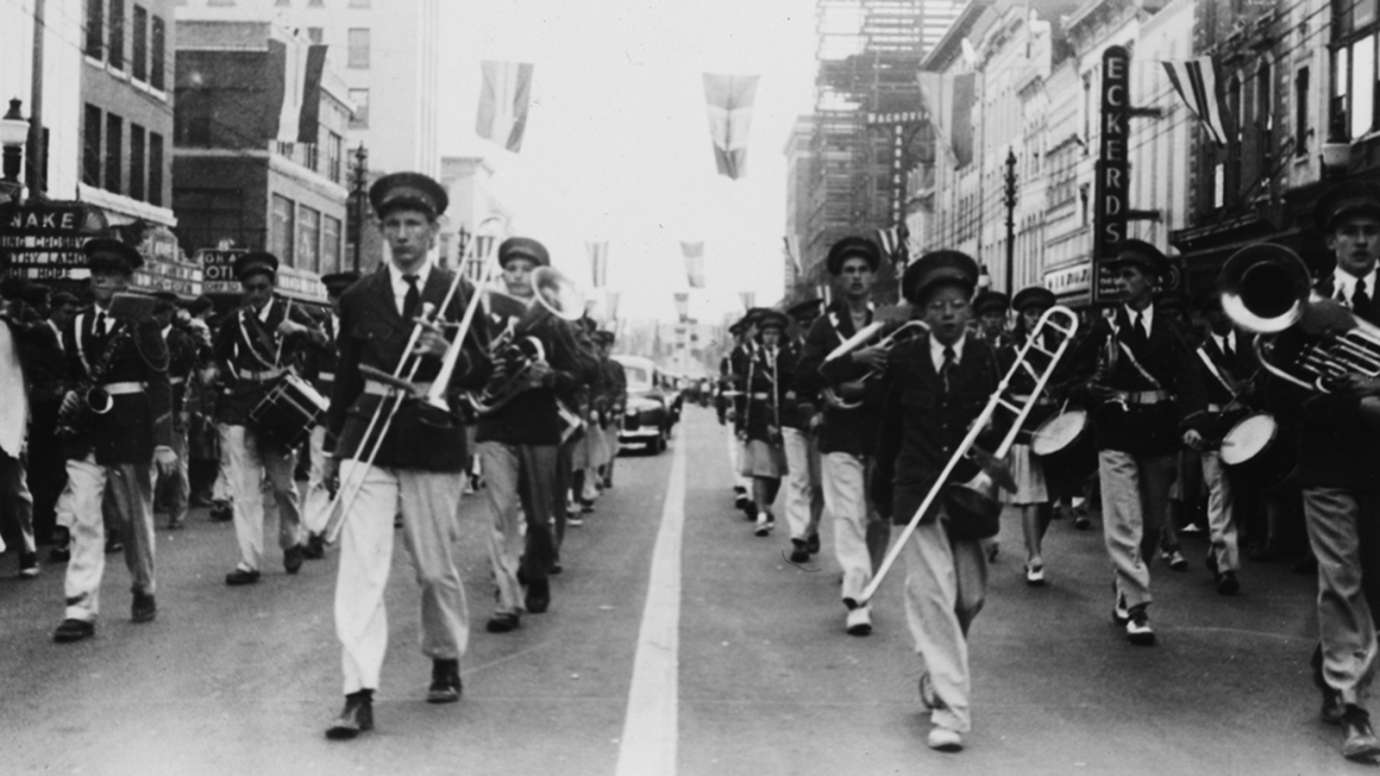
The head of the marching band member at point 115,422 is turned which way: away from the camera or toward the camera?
toward the camera

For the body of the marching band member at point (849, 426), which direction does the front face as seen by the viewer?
toward the camera

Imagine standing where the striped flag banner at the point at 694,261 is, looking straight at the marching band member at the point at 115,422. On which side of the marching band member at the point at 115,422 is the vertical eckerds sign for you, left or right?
left

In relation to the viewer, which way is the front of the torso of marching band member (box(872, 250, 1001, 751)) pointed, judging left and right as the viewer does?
facing the viewer

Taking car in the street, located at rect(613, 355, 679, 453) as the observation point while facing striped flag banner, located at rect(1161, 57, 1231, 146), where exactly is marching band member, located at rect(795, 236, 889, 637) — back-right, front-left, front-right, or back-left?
front-right

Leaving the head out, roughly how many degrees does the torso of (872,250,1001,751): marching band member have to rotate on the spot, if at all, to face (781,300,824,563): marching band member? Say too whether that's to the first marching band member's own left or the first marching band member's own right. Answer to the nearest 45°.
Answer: approximately 180°

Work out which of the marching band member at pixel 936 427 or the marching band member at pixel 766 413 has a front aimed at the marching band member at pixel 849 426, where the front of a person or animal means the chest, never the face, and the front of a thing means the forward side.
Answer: the marching band member at pixel 766 413

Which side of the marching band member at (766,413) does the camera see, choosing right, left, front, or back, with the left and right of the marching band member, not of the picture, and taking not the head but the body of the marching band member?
front

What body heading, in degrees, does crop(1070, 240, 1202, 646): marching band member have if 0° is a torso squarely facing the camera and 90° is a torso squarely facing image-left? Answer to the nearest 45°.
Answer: approximately 0°

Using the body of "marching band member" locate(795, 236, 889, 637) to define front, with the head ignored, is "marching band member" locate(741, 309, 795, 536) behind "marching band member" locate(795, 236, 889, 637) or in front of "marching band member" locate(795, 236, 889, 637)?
behind

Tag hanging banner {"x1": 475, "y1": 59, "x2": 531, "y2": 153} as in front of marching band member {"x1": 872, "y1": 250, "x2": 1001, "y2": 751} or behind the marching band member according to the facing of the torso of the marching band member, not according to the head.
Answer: behind

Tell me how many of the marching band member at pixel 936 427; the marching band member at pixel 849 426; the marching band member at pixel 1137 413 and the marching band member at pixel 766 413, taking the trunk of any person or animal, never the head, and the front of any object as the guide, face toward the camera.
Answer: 4

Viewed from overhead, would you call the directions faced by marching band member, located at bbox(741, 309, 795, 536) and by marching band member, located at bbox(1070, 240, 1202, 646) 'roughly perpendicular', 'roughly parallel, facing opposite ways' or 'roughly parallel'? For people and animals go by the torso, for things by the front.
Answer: roughly parallel
